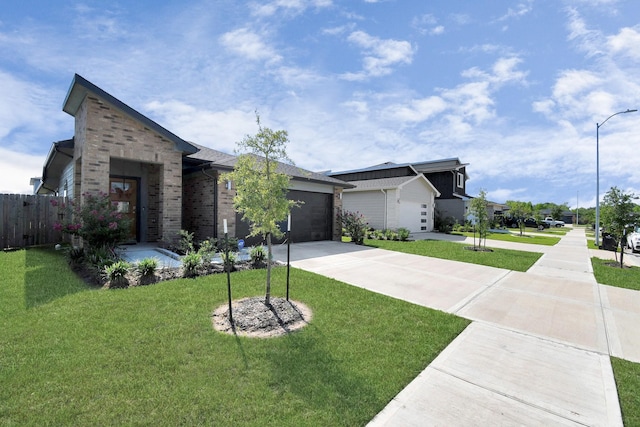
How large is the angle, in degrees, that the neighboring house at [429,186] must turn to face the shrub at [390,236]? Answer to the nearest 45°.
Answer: approximately 45° to its right

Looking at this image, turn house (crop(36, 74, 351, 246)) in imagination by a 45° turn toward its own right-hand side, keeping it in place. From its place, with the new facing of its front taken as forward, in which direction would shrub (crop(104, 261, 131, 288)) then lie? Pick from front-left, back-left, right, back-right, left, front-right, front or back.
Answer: front

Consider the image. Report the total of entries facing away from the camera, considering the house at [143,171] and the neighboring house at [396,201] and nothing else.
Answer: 0

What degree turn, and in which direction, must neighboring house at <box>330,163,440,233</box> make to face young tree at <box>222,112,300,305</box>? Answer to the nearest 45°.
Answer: approximately 45° to its right

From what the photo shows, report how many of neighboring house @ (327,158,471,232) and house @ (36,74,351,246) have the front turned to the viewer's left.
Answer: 0

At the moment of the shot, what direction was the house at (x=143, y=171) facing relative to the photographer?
facing the viewer and to the right of the viewer

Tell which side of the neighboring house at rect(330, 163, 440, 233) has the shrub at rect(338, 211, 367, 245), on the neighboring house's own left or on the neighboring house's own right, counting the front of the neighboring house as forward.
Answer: on the neighboring house's own right

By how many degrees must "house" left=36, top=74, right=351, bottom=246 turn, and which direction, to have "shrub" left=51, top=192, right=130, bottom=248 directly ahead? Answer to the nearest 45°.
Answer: approximately 45° to its right
